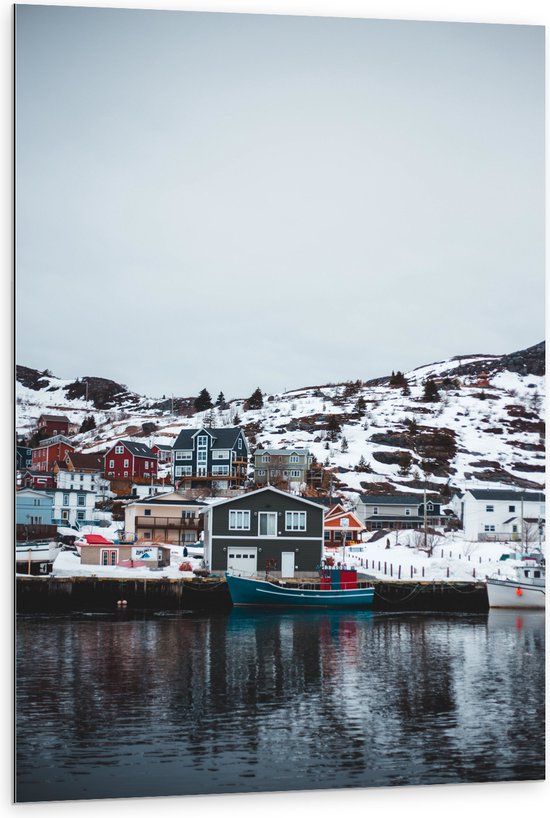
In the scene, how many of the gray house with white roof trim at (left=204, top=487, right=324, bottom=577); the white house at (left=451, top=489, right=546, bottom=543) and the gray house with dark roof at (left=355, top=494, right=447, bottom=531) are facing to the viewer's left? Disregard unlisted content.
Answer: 0

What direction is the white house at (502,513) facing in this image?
toward the camera

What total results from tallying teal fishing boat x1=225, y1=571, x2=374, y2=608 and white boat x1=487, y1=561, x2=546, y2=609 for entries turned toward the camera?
0

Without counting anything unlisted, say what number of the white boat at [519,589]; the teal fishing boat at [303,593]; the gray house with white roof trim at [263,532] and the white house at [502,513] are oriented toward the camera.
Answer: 2

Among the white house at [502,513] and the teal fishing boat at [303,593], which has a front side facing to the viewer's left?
the teal fishing boat

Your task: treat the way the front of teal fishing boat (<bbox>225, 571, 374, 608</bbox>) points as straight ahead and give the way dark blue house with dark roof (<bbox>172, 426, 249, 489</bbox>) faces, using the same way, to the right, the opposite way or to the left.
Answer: to the left

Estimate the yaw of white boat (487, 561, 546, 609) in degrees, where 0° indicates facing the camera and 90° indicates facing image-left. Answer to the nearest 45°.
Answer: approximately 90°

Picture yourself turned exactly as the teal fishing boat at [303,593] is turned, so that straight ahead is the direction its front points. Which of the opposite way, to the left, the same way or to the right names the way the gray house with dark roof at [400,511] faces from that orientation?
to the left

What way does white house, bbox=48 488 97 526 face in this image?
toward the camera
